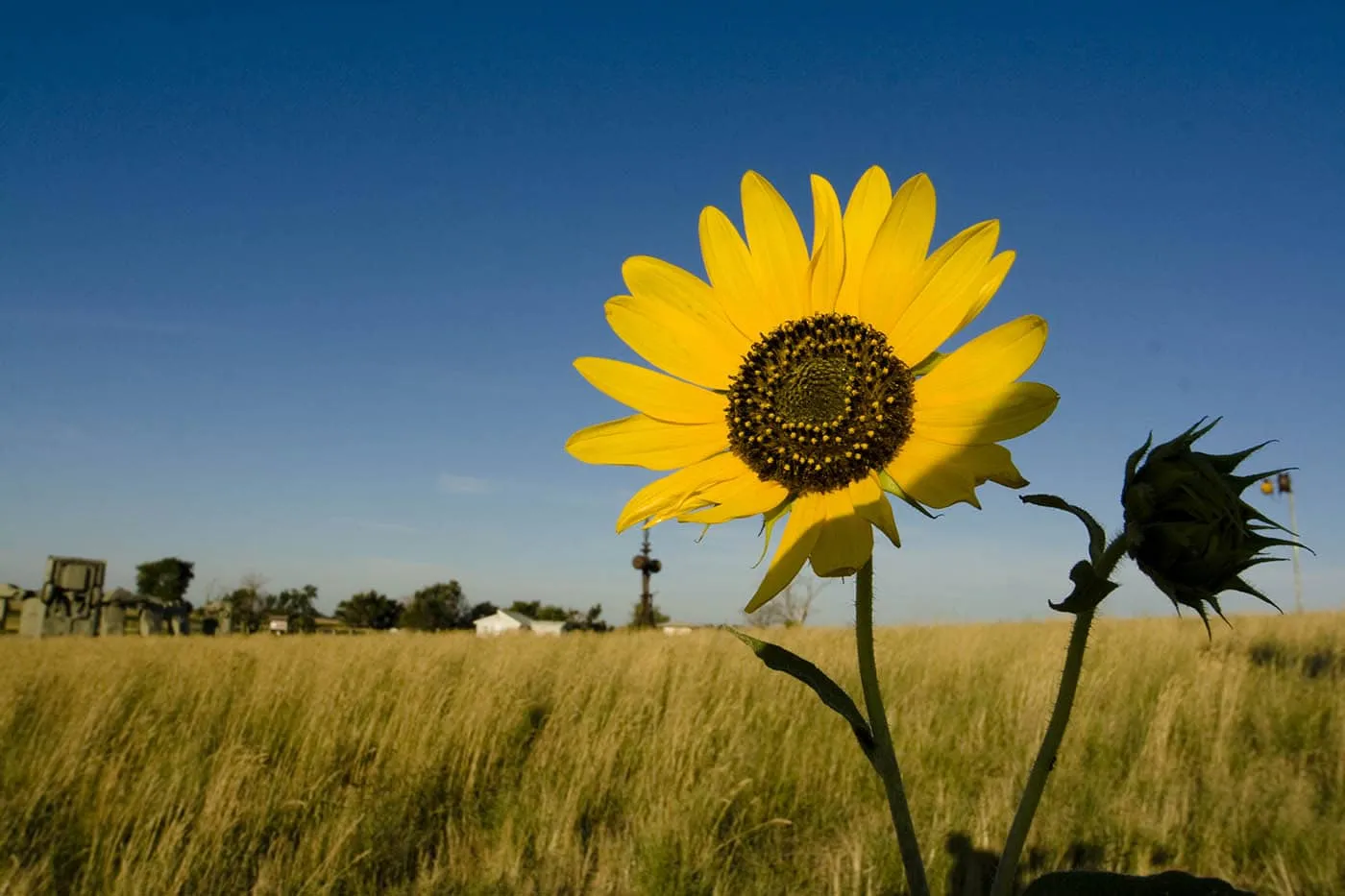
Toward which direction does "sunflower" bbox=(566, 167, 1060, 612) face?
toward the camera

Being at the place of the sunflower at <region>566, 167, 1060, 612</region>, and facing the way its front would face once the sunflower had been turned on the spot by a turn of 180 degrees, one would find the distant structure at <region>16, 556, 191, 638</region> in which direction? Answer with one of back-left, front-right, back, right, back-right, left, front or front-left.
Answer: front-left
